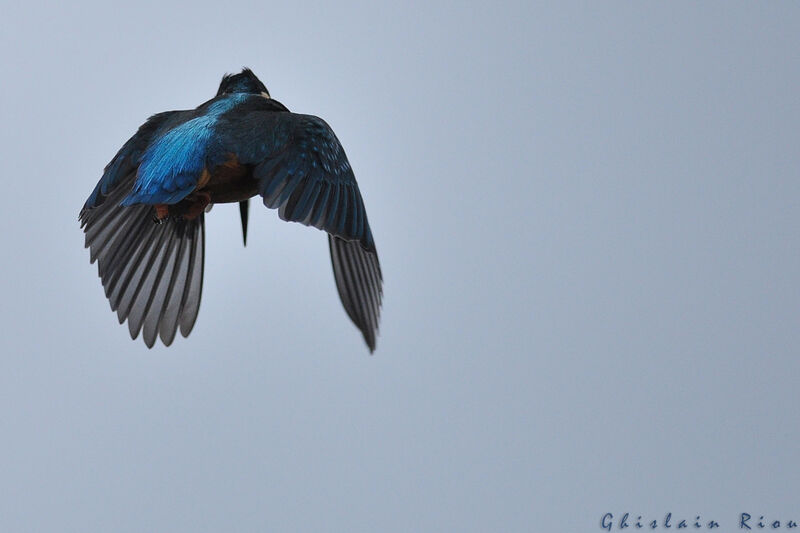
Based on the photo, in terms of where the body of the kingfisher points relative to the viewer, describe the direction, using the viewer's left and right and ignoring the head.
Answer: facing away from the viewer and to the right of the viewer
